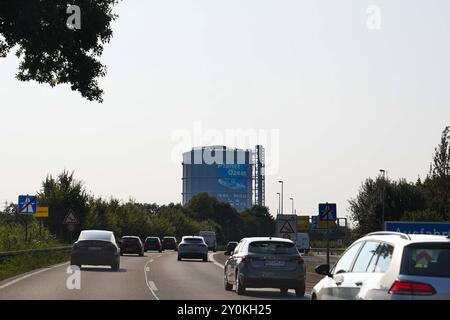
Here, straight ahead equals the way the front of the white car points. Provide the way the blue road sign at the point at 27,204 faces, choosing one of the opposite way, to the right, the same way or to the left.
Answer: the opposite way

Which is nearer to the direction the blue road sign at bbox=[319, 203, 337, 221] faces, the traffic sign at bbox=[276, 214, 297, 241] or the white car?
the white car

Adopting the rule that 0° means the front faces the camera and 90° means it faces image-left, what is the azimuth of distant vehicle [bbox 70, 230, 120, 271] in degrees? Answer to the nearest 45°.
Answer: approximately 180°

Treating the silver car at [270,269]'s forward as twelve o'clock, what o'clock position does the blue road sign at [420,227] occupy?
The blue road sign is roughly at 1 o'clock from the silver car.

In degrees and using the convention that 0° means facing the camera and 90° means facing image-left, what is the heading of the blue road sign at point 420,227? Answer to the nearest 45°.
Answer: approximately 0°

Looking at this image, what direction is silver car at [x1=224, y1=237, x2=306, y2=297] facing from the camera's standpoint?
away from the camera

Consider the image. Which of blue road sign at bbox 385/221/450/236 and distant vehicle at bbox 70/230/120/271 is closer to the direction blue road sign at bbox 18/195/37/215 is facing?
the distant vehicle

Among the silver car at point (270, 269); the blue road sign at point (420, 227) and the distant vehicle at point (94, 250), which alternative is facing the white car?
the blue road sign

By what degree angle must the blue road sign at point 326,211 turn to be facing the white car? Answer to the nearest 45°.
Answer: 0° — it already faces it
